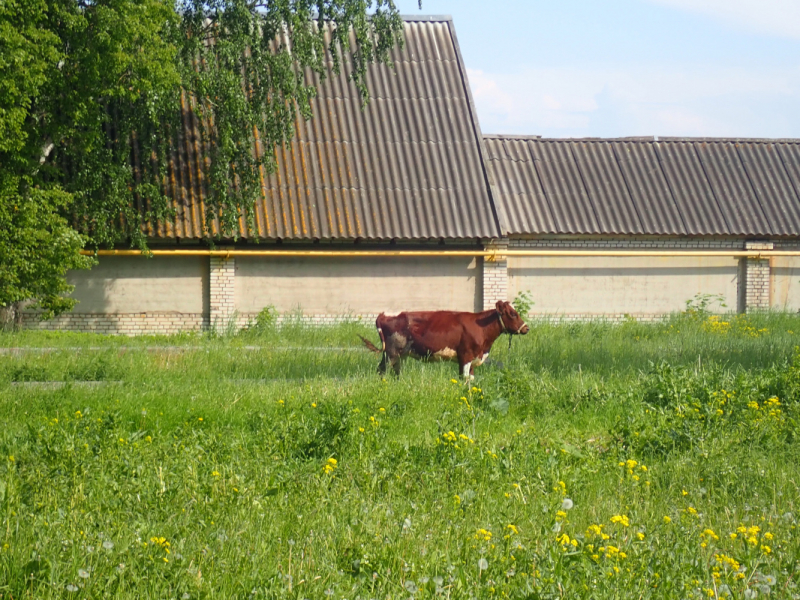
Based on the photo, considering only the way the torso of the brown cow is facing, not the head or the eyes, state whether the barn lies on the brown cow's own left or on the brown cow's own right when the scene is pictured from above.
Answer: on the brown cow's own left

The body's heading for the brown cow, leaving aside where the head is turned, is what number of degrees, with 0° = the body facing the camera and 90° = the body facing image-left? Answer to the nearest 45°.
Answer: approximately 270°
